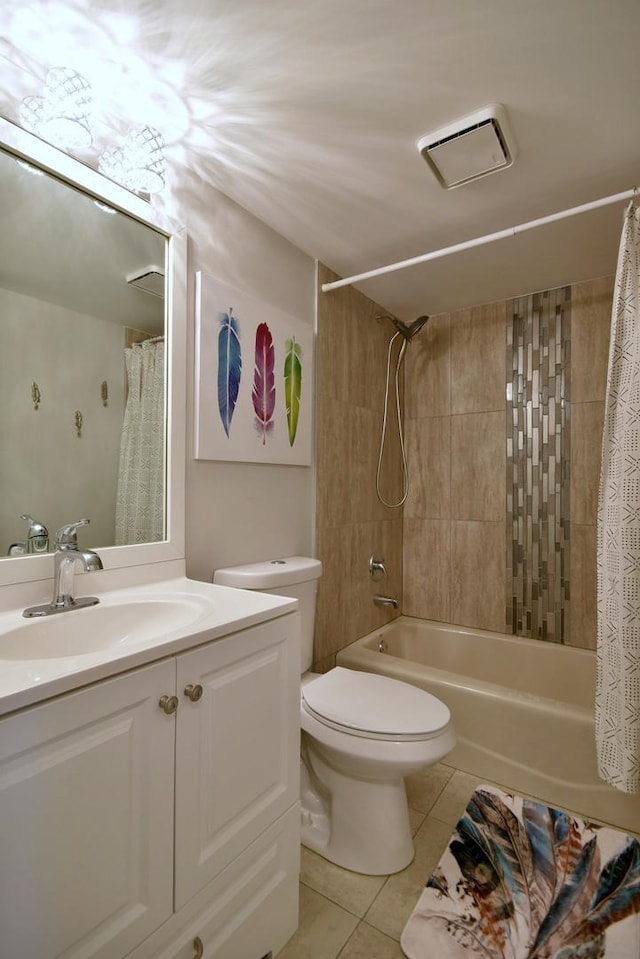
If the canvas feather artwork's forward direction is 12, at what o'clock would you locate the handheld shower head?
The handheld shower head is roughly at 9 o'clock from the canvas feather artwork.

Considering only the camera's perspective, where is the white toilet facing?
facing the viewer and to the right of the viewer

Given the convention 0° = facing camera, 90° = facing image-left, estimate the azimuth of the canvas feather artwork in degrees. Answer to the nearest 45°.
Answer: approximately 315°

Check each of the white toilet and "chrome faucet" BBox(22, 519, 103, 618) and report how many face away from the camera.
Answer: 0

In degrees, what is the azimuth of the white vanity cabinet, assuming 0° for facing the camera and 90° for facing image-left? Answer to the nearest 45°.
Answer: approximately 315°

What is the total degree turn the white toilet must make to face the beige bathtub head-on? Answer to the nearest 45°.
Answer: approximately 90° to its left

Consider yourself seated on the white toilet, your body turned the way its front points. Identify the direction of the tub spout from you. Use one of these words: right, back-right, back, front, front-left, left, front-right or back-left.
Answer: back-left

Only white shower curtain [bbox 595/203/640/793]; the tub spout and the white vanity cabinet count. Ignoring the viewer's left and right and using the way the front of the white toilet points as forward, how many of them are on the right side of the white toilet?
1

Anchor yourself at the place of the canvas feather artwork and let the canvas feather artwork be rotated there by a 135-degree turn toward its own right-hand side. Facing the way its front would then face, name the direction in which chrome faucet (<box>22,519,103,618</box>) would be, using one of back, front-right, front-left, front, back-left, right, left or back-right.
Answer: front-left

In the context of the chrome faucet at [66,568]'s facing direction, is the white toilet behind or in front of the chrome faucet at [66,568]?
in front

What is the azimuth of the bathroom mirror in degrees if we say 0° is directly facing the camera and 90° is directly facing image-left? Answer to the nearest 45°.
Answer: approximately 315°

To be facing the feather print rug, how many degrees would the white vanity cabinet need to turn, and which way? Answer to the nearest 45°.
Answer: approximately 45° to its left

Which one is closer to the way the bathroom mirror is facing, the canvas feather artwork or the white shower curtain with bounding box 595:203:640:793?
the white shower curtain
